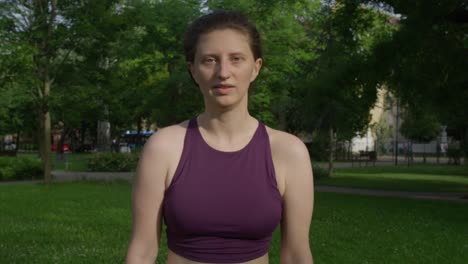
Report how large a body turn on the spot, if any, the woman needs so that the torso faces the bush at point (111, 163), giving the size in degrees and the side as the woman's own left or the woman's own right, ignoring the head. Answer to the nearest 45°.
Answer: approximately 180°

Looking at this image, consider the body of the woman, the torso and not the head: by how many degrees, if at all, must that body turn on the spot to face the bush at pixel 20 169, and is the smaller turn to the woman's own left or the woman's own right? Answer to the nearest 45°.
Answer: approximately 180°

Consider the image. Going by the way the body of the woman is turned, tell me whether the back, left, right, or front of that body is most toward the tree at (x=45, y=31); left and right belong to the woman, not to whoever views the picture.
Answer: back

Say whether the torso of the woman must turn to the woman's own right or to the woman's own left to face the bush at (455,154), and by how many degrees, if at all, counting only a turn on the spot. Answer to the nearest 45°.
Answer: approximately 135° to the woman's own left

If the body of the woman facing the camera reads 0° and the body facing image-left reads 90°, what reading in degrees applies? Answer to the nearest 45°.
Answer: approximately 0°

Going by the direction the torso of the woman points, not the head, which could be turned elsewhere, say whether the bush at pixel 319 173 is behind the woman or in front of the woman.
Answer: behind

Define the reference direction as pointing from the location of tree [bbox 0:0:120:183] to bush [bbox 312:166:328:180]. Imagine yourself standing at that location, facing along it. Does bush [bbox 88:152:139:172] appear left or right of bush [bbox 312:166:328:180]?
left

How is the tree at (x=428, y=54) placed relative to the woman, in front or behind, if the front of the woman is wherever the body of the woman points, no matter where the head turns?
behind

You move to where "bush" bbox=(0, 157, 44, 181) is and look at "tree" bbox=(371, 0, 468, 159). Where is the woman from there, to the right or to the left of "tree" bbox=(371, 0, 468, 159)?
right

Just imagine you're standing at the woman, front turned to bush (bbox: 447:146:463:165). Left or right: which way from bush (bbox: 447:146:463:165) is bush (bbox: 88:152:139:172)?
left
